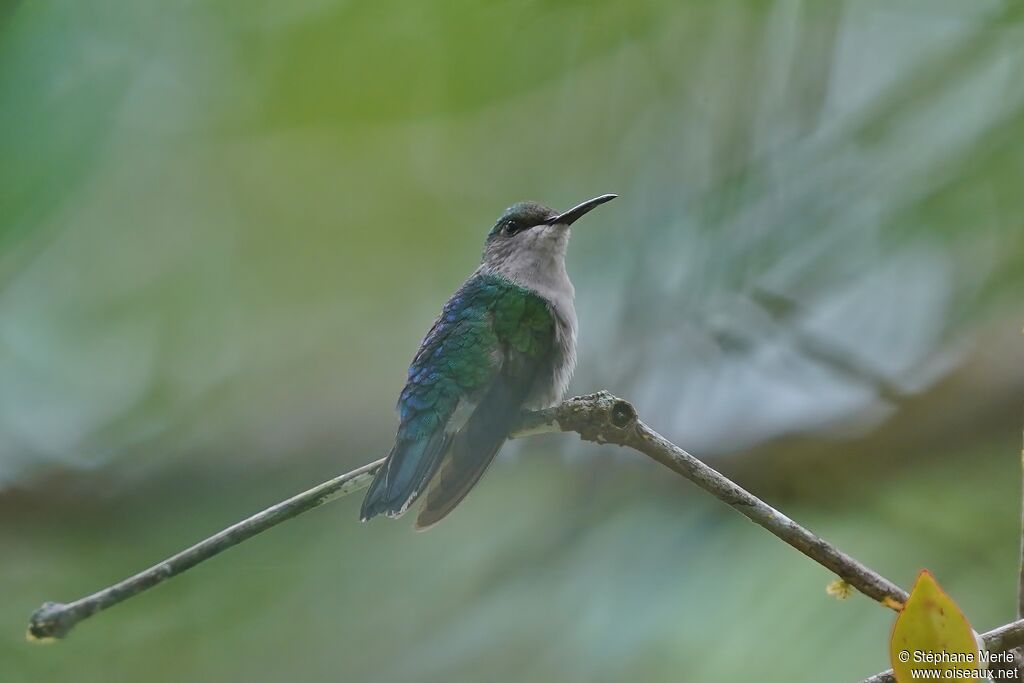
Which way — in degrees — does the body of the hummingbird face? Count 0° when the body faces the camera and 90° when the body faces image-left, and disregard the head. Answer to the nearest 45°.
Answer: approximately 270°
